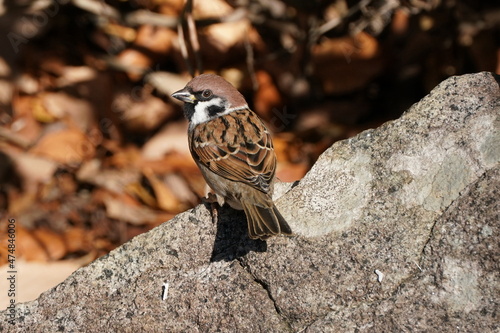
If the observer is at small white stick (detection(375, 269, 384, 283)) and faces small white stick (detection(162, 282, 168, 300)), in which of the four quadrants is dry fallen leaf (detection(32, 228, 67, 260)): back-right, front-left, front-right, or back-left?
front-right

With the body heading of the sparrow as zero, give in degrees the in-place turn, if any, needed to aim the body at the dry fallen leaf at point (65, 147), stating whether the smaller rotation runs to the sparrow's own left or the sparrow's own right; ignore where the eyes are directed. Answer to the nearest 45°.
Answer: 0° — it already faces it

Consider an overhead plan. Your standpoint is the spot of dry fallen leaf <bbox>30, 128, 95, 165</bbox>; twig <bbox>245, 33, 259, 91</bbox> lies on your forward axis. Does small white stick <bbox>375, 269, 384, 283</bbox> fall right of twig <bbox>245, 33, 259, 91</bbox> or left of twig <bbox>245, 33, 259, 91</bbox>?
right

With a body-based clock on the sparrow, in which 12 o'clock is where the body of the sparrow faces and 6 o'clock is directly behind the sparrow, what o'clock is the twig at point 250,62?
The twig is roughly at 2 o'clock from the sparrow.

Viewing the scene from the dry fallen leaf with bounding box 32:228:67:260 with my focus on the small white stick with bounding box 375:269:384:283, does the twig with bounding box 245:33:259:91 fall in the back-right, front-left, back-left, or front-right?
front-left

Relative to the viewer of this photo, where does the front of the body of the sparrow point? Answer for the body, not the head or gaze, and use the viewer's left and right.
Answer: facing away from the viewer and to the left of the viewer

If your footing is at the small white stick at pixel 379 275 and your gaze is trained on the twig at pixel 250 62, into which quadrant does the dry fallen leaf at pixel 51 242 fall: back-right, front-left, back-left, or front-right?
front-left

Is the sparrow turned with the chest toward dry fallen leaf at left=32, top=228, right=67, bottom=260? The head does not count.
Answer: yes

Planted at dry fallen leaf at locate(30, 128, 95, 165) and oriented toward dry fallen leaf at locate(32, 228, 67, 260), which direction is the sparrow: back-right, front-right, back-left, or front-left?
front-left

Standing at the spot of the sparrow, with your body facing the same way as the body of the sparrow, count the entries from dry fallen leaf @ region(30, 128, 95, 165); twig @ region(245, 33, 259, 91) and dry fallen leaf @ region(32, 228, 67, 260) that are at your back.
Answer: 0
